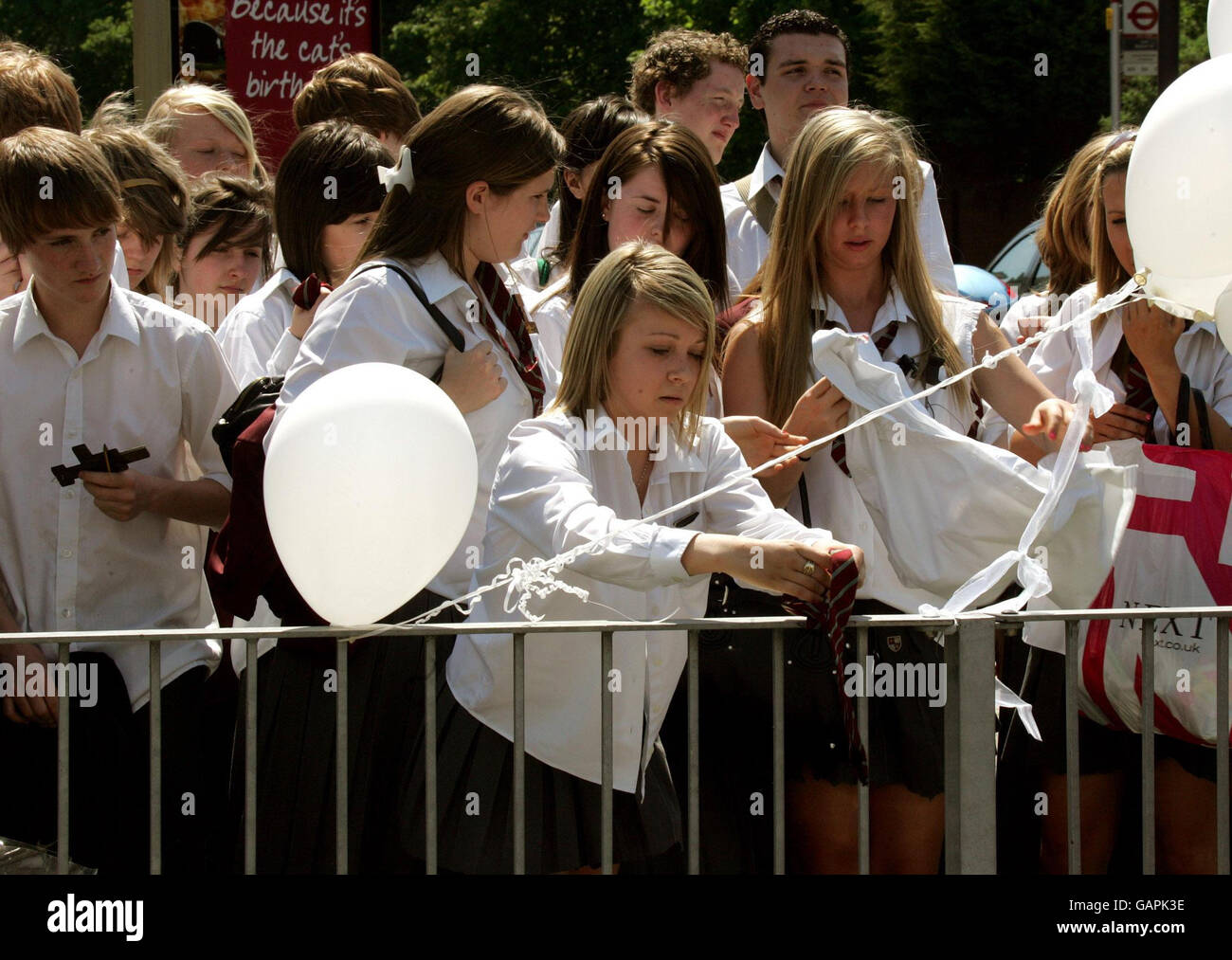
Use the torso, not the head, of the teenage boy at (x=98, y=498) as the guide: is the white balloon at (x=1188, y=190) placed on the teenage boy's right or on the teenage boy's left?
on the teenage boy's left

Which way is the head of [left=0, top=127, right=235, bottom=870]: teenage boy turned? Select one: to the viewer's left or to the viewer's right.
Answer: to the viewer's right

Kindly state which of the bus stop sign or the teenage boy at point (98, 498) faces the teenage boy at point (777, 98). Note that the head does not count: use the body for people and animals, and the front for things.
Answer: the bus stop sign

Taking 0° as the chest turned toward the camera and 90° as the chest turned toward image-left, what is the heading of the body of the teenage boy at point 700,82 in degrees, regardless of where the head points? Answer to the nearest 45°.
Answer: approximately 315°

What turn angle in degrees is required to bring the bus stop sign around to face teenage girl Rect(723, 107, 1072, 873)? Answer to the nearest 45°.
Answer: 0° — it already faces them

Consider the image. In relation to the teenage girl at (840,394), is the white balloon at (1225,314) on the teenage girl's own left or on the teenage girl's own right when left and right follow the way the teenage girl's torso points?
on the teenage girl's own left

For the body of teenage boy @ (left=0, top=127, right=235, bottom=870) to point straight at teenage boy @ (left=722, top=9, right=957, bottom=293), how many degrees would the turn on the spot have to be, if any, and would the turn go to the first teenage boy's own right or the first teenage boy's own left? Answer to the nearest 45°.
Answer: approximately 135° to the first teenage boy's own left
